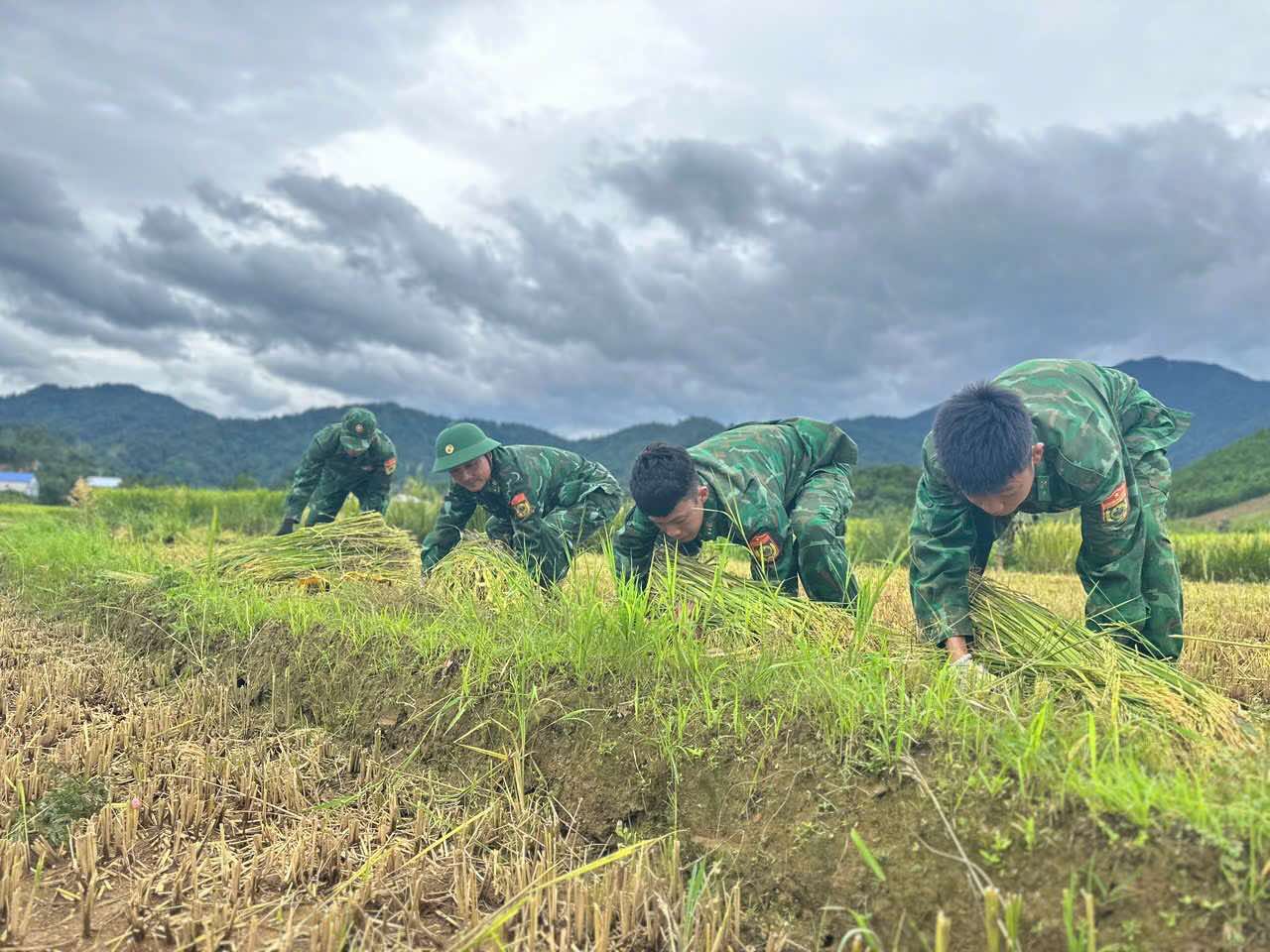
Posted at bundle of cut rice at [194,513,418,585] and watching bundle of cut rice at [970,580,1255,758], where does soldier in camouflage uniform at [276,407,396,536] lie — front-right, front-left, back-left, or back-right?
back-left

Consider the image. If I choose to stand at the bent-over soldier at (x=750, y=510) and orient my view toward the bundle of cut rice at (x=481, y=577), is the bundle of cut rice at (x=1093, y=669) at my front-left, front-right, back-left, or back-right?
back-left

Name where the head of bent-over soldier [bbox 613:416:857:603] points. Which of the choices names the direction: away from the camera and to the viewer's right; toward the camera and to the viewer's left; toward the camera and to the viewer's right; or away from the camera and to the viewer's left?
toward the camera and to the viewer's left

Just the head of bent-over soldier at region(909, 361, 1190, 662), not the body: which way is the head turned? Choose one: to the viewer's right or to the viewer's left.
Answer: to the viewer's left

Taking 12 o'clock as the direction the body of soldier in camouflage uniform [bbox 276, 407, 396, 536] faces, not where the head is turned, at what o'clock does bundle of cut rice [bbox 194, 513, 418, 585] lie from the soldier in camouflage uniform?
The bundle of cut rice is roughly at 12 o'clock from the soldier in camouflage uniform.

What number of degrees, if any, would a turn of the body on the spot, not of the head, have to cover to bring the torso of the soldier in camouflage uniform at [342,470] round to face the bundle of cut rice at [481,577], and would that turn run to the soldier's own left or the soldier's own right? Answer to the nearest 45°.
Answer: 0° — they already face it

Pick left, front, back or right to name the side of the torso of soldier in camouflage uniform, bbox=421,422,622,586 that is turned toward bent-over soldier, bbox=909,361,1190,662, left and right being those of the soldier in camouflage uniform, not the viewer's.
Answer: left

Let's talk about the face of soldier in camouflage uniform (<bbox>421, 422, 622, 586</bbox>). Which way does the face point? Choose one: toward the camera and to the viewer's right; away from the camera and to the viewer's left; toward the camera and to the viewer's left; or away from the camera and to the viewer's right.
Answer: toward the camera and to the viewer's left

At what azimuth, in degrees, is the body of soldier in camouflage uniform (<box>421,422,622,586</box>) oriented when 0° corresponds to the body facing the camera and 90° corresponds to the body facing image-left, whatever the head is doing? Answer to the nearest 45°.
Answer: approximately 45°

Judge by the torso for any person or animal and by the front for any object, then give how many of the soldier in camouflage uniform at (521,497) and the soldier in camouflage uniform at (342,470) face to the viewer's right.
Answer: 0

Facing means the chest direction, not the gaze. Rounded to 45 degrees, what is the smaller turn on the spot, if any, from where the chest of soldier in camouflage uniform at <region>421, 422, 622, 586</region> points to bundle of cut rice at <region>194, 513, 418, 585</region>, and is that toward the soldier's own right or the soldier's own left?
approximately 45° to the soldier's own right

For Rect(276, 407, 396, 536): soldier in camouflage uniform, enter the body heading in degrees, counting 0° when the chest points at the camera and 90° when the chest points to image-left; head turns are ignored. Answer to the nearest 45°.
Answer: approximately 0°
